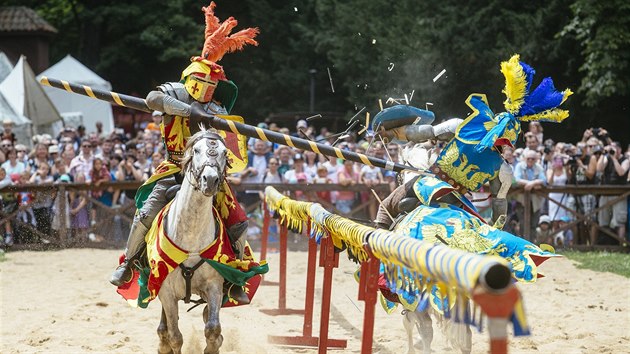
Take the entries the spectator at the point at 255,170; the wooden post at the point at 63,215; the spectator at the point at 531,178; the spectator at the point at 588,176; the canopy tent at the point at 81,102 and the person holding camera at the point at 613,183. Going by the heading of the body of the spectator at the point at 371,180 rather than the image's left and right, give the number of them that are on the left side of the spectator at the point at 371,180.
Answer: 3

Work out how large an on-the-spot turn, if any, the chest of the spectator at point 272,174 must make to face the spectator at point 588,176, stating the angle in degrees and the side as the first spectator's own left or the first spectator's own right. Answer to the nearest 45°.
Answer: approximately 90° to the first spectator's own left

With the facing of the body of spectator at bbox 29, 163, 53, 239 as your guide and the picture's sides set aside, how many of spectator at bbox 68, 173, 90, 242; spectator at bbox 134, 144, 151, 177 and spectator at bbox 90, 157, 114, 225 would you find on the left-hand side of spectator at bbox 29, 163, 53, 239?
3

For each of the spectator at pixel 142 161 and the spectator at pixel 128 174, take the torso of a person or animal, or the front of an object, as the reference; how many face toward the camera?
2

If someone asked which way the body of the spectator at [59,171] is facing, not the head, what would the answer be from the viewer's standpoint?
toward the camera

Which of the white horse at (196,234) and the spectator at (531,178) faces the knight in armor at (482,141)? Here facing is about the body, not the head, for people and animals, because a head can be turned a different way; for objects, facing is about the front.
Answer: the spectator

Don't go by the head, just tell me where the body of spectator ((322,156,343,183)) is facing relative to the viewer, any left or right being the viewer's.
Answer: facing the viewer

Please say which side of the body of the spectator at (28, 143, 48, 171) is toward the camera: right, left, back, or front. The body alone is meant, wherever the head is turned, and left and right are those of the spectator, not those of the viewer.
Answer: front

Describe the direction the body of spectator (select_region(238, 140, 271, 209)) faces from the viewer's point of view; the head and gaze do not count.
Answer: toward the camera
